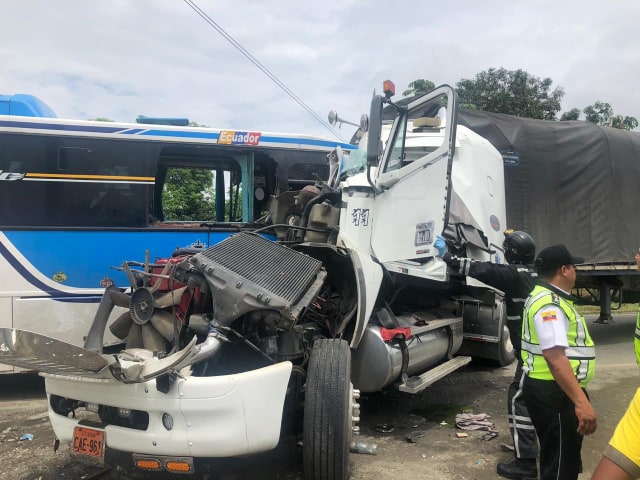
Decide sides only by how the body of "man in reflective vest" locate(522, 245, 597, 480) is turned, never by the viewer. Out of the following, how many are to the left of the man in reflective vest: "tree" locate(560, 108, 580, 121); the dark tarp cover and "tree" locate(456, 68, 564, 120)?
3

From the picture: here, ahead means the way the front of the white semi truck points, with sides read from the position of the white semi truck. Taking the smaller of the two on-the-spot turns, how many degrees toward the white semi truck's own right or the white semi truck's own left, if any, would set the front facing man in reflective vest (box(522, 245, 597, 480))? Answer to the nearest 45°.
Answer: approximately 90° to the white semi truck's own left

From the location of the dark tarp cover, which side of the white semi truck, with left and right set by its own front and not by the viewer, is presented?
back

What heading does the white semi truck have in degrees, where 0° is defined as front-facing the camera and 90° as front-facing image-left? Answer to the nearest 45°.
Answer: approximately 45°

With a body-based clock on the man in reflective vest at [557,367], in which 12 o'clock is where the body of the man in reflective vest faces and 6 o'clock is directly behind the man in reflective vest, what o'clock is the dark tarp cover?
The dark tarp cover is roughly at 9 o'clock from the man in reflective vest.

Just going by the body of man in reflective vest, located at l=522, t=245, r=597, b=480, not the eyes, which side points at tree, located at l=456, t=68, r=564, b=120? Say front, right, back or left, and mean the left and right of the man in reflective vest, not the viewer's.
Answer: left

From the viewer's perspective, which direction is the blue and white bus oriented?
to the viewer's right
